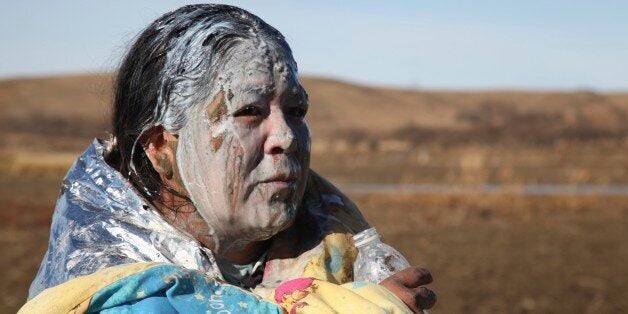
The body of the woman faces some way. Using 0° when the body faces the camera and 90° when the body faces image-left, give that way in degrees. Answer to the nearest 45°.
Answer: approximately 315°

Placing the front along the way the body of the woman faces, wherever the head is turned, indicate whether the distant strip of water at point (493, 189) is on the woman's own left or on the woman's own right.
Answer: on the woman's own left
